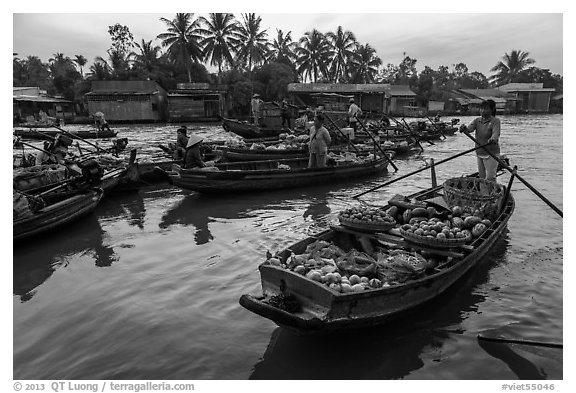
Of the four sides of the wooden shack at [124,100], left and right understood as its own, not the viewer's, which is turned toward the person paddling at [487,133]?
front

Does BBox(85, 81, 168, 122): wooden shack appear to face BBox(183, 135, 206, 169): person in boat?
yes

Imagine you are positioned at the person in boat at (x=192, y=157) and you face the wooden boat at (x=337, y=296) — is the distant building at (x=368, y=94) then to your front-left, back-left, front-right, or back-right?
back-left

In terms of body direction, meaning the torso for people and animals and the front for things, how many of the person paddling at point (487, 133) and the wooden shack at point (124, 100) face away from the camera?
0

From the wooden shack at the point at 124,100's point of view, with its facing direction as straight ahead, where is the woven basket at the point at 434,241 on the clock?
The woven basket is roughly at 12 o'clock from the wooden shack.

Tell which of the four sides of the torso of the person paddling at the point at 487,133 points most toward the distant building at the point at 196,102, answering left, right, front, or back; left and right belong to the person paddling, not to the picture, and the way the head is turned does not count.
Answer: right

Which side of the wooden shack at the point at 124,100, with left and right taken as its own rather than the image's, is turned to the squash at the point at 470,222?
front

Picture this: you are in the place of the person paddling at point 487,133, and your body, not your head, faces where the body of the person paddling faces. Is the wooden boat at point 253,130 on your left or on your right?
on your right

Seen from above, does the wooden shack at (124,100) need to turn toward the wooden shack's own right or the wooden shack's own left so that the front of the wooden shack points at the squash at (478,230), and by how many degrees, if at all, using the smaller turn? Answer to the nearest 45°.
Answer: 0° — it already faces it

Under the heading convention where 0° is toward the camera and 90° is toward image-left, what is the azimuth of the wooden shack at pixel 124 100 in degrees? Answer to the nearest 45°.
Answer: approximately 0°

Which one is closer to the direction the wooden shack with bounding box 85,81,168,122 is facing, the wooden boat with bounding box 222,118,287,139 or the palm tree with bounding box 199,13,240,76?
the wooden boat

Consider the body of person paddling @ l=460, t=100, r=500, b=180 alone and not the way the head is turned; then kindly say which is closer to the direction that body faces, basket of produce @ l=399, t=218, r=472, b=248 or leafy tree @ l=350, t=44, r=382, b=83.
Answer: the basket of produce

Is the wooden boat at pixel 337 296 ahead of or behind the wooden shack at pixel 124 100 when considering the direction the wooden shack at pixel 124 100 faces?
ahead
